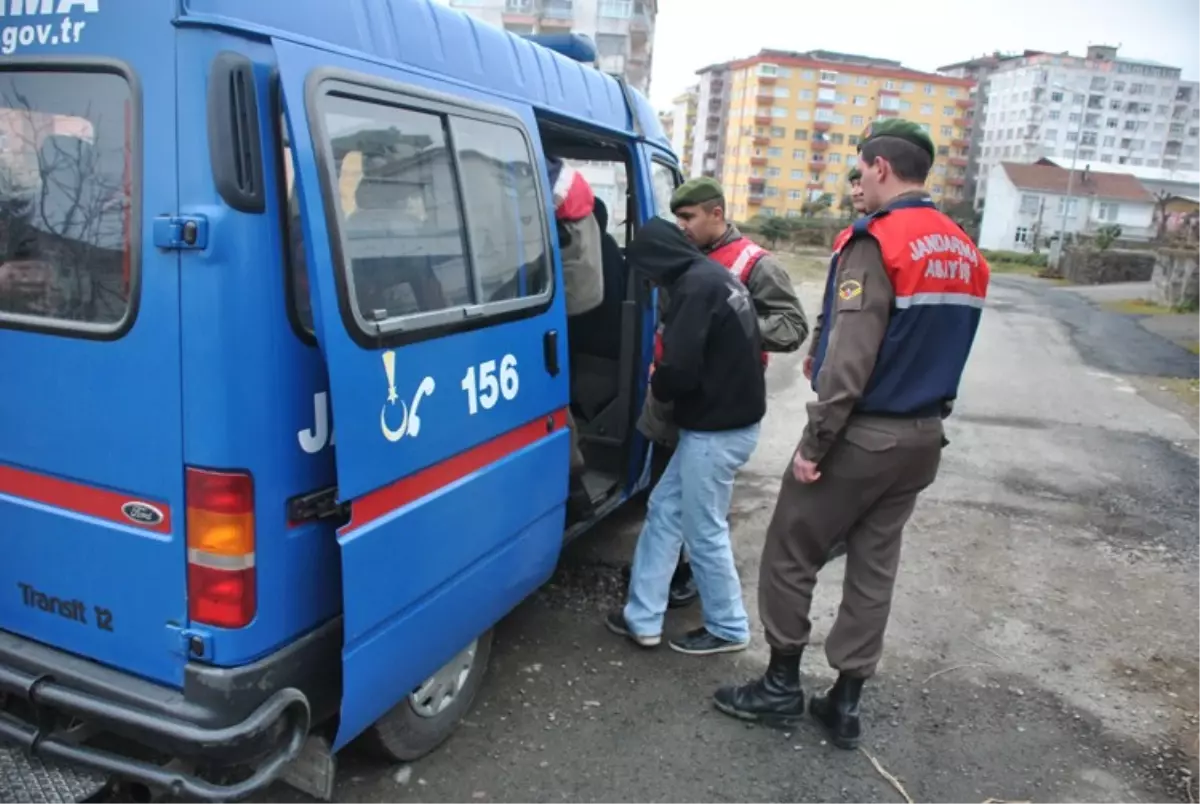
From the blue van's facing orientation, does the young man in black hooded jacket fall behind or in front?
in front

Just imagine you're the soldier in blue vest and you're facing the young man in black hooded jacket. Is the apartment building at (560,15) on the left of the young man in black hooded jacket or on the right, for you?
right

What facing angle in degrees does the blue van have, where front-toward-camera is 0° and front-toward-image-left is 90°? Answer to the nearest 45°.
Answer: approximately 225°

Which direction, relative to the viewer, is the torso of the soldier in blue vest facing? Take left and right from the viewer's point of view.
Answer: facing away from the viewer and to the left of the viewer

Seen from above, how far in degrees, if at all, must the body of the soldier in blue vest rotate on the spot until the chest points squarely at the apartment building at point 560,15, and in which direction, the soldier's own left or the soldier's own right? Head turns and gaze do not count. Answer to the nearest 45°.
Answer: approximately 45° to the soldier's own right

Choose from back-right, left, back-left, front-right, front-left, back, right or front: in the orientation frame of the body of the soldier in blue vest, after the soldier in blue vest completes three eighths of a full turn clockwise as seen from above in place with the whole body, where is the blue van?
back-right
